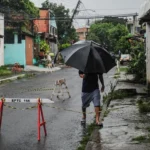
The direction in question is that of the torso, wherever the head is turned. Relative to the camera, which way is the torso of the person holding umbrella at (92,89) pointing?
toward the camera

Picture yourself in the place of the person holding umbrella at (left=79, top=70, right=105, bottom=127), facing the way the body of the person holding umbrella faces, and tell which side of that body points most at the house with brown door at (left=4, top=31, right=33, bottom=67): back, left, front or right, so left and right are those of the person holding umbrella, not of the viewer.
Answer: back

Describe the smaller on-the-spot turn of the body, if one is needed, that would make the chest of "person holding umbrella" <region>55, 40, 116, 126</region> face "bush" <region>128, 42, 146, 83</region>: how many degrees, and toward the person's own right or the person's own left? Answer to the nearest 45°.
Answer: approximately 180°

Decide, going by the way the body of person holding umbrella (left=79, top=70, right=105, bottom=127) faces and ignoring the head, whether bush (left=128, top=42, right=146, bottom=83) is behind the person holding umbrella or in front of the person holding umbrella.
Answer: behind

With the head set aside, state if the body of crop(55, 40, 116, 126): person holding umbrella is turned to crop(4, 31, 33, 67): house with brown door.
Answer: no
